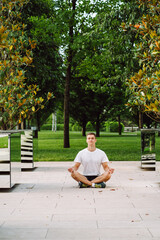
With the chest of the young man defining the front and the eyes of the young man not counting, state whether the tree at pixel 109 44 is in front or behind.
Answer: behind

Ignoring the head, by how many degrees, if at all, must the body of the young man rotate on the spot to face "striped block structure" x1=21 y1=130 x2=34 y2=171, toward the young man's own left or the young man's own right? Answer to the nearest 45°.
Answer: approximately 135° to the young man's own right

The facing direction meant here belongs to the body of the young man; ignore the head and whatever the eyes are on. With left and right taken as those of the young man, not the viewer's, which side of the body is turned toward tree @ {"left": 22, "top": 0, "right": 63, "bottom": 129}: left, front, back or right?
back

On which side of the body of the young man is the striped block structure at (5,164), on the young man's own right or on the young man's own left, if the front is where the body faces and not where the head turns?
on the young man's own right

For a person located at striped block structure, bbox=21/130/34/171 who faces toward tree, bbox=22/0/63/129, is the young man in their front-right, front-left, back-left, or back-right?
back-right

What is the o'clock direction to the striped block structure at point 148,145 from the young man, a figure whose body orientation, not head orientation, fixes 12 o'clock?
The striped block structure is roughly at 7 o'clock from the young man.

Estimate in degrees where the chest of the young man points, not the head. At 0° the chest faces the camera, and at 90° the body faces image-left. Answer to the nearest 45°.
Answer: approximately 0°
